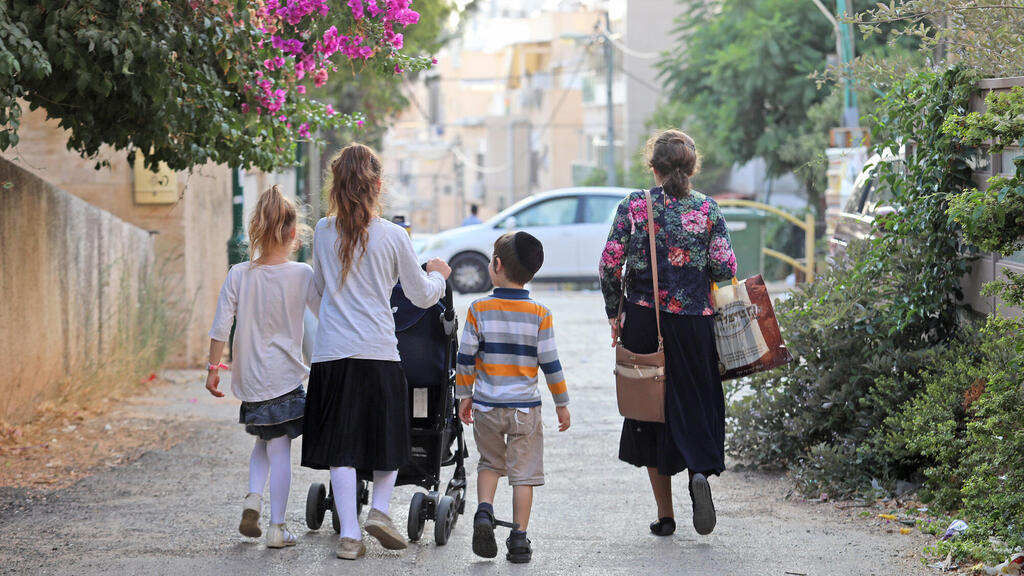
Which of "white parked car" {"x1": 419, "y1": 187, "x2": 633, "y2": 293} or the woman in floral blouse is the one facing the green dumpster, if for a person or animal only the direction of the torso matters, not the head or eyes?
the woman in floral blouse

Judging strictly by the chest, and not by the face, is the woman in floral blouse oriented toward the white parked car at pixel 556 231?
yes

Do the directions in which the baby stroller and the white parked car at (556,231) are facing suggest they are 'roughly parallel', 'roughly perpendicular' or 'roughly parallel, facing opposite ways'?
roughly perpendicular

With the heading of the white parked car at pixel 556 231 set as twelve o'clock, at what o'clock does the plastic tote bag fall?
The plastic tote bag is roughly at 9 o'clock from the white parked car.

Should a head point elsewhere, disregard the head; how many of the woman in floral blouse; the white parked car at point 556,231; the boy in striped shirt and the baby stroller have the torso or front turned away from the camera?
3

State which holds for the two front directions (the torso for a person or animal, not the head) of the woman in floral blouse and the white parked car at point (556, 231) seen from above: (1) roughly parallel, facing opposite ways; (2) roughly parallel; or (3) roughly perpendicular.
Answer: roughly perpendicular

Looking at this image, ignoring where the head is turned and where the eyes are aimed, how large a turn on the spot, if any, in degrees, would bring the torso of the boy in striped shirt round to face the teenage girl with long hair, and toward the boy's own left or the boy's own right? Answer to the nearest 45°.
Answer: approximately 90° to the boy's own left

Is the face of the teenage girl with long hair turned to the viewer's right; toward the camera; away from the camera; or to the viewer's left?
away from the camera

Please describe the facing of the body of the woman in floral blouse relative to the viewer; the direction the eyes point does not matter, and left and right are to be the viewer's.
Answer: facing away from the viewer

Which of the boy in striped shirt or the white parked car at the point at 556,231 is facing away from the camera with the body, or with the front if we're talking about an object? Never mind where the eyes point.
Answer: the boy in striped shirt

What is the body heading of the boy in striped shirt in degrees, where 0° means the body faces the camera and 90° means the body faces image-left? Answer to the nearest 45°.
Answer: approximately 180°

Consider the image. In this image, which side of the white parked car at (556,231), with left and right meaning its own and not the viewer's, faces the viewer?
left

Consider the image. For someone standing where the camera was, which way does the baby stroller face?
facing away from the viewer

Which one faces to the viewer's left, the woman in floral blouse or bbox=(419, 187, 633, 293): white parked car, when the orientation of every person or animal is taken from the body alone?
the white parked car

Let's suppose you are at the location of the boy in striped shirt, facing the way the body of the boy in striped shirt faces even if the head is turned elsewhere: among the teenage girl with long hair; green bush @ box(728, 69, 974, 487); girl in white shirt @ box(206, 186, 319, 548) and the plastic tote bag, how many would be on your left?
2
